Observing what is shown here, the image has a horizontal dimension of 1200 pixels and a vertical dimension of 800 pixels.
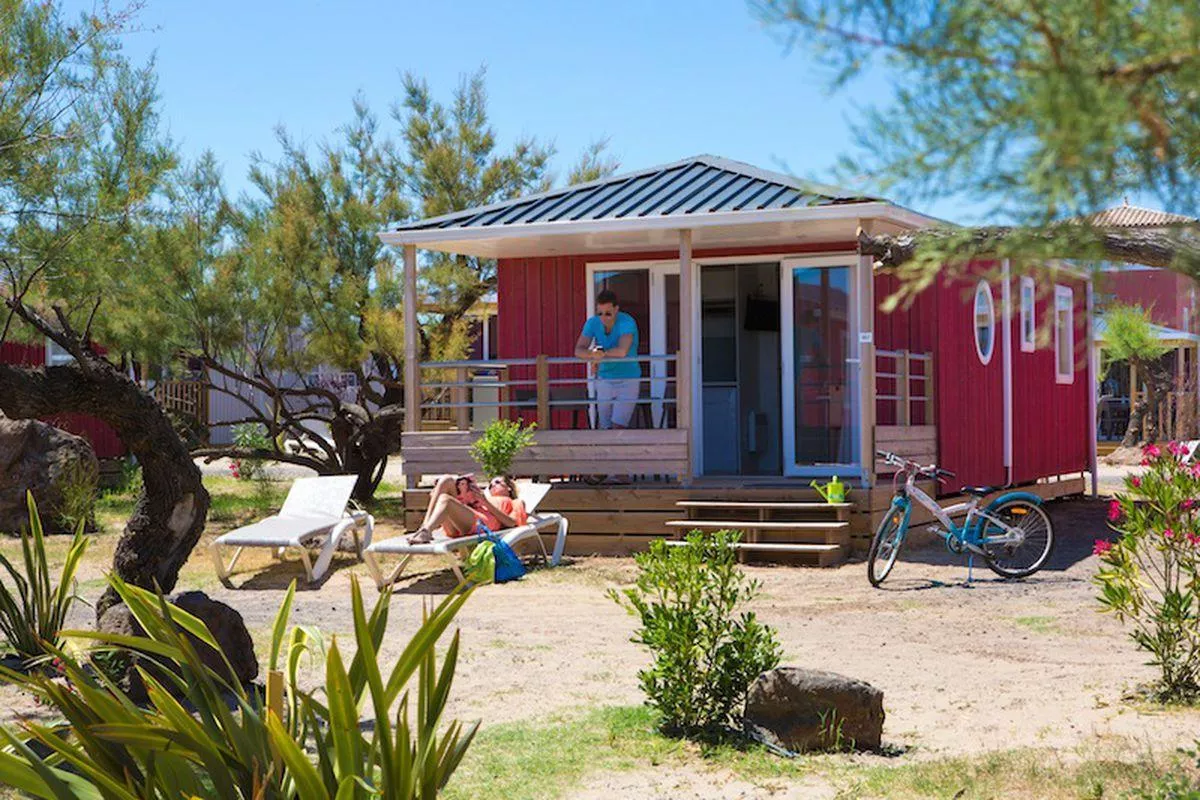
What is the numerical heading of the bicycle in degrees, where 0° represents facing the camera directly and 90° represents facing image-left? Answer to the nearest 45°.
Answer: approximately 90°

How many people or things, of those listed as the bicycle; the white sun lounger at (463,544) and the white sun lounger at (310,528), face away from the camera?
0

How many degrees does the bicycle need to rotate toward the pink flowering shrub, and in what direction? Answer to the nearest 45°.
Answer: approximately 90° to its left

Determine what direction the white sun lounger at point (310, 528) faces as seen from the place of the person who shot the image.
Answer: facing the viewer and to the left of the viewer

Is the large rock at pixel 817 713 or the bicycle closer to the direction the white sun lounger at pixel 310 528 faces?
the large rock

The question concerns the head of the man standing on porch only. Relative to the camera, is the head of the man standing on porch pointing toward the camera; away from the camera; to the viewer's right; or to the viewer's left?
toward the camera

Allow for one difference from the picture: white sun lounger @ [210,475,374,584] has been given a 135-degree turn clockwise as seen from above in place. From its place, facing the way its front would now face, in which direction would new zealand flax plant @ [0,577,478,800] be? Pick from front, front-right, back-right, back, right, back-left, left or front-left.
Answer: back

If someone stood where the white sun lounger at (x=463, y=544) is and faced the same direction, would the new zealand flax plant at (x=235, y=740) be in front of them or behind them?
in front

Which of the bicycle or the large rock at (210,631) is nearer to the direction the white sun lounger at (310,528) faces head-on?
the large rock

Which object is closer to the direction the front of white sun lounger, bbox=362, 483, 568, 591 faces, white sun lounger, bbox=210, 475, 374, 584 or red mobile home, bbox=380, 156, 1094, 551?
the white sun lounger

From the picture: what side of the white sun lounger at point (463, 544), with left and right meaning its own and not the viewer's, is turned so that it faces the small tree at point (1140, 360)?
back

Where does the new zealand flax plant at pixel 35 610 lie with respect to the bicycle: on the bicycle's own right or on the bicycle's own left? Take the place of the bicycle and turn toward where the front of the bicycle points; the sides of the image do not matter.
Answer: on the bicycle's own left

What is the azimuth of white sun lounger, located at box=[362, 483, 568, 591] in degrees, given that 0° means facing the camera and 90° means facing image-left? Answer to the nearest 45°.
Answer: approximately 45°

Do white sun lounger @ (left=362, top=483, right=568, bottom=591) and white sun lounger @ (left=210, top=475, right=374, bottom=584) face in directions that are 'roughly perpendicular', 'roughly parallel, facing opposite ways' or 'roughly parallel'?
roughly parallel
